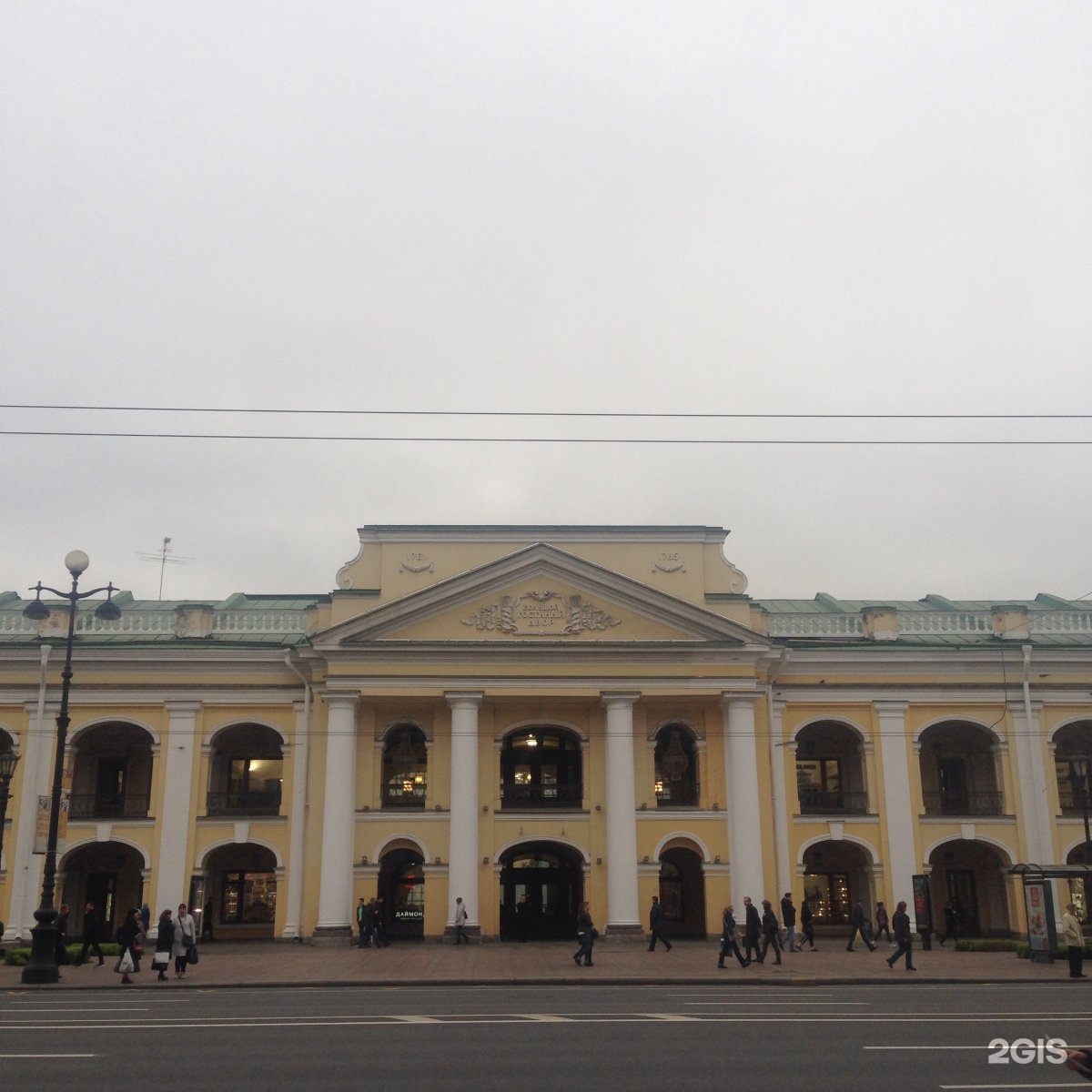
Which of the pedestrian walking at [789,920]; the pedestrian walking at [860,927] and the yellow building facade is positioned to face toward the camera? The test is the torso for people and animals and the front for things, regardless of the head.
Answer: the yellow building facade

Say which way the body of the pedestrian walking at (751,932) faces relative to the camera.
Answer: to the viewer's left

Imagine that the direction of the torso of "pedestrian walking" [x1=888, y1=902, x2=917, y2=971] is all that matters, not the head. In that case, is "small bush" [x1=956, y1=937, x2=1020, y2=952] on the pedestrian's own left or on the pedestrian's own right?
on the pedestrian's own left

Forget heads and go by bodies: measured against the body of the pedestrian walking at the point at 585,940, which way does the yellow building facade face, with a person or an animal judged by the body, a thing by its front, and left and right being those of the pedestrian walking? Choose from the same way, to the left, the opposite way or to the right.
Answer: to the right

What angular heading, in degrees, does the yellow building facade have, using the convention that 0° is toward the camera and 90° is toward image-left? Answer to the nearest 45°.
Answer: approximately 0°

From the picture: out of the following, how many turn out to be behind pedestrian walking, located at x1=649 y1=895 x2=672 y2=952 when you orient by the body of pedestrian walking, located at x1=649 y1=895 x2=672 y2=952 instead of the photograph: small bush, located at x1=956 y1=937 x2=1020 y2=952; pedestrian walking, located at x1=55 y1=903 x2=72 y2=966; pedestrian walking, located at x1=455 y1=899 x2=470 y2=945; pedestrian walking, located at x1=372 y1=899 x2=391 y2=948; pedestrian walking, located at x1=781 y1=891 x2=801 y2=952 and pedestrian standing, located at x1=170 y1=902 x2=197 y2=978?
2

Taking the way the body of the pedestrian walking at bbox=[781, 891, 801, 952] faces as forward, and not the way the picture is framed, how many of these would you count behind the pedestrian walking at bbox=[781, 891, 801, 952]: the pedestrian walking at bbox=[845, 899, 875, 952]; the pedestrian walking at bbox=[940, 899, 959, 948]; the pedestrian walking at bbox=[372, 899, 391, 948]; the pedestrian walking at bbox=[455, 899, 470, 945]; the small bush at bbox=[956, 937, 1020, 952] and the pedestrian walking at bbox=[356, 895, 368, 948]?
3
